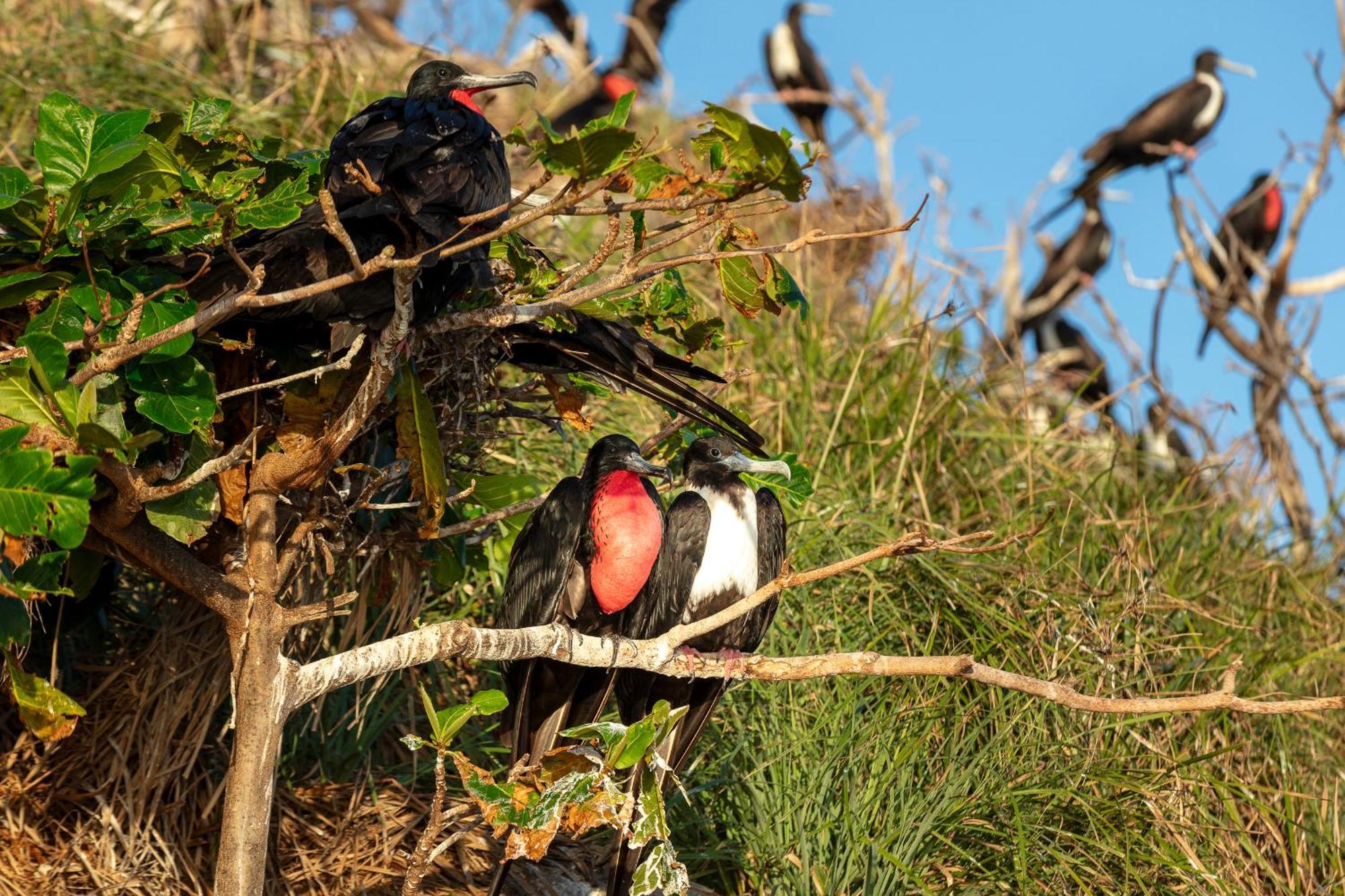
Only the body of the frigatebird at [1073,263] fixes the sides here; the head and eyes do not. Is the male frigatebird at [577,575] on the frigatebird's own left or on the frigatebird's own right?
on the frigatebird's own right

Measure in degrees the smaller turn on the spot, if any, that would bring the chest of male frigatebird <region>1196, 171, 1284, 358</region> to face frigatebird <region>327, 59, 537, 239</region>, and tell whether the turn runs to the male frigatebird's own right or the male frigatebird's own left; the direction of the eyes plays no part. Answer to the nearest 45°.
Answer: approximately 90° to the male frigatebird's own right

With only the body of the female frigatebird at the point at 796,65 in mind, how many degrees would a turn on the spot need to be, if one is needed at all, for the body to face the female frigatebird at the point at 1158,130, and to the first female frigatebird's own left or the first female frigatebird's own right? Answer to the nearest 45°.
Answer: approximately 90° to the first female frigatebird's own left

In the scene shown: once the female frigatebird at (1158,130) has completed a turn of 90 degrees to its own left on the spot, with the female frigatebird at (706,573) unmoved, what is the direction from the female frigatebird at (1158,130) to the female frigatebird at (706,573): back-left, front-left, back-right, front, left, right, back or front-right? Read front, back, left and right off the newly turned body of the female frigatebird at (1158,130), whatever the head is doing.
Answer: back

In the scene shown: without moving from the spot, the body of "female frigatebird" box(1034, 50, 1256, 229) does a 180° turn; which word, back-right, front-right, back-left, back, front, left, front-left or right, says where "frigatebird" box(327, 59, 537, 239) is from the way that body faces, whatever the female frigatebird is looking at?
left

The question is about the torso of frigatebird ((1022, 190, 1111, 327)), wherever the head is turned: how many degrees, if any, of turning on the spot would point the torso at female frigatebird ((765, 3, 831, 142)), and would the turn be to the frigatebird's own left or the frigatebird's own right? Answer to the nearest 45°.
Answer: approximately 180°

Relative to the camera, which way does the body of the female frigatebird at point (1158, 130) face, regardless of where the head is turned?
to the viewer's right

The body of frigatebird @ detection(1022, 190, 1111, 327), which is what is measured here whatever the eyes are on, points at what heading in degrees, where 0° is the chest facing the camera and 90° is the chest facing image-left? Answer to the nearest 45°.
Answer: approximately 270°

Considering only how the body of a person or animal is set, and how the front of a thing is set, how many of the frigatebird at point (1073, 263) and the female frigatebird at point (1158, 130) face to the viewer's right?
2

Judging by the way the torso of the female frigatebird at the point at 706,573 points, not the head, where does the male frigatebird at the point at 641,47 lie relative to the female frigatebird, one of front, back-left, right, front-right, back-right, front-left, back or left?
back-left

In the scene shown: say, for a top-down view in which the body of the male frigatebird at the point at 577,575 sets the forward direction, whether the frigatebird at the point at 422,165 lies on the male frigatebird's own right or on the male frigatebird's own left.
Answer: on the male frigatebird's own right

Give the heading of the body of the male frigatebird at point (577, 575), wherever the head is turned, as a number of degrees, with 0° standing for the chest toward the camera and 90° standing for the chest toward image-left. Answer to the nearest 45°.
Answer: approximately 315°

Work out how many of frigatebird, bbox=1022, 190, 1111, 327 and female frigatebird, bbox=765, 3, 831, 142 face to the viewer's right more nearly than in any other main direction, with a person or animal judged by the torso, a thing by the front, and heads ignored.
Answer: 1
